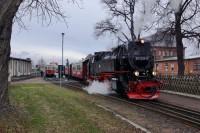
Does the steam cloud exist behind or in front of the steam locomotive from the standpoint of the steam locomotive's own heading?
behind

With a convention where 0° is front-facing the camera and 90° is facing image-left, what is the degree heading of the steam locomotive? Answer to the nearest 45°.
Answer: approximately 315°
